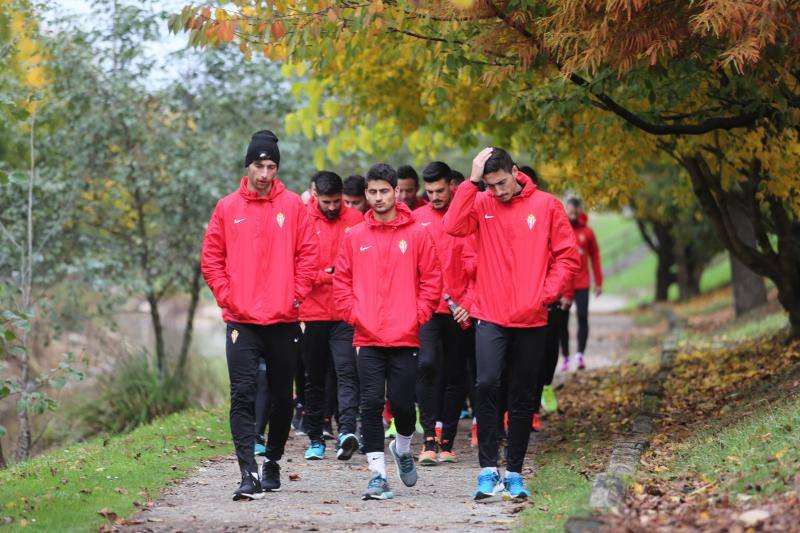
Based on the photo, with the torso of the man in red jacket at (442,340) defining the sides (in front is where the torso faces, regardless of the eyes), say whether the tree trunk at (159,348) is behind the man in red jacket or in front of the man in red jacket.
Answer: behind

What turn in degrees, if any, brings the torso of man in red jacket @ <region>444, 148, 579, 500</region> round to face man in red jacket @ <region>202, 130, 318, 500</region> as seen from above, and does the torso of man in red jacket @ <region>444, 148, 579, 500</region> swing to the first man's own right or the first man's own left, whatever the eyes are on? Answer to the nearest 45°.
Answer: approximately 90° to the first man's own right

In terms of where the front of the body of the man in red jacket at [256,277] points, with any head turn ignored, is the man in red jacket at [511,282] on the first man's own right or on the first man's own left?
on the first man's own left

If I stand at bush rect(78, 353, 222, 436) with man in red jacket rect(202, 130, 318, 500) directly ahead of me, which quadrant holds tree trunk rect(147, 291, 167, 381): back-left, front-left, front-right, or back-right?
back-left

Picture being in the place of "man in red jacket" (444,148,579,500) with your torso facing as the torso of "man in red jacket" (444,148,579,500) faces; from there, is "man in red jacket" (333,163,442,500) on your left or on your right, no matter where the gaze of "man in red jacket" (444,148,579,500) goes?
on your right

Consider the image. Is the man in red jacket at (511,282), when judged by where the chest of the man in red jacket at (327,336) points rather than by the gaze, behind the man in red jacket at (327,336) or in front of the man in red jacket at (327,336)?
in front

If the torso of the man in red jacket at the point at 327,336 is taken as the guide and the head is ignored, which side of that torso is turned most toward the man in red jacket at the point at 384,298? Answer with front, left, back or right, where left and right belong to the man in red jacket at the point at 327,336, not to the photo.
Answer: front

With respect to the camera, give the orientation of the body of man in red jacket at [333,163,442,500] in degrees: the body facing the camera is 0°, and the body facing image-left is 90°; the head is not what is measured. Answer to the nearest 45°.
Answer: approximately 0°

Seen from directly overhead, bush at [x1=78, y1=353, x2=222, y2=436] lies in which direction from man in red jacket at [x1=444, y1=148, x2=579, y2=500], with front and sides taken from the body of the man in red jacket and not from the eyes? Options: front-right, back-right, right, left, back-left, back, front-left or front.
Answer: back-right

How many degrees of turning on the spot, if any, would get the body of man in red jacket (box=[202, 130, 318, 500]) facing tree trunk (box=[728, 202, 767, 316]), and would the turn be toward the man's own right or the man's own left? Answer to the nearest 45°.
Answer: approximately 135° to the man's own left

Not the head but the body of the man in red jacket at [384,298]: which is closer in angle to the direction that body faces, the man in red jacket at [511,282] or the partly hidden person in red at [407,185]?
the man in red jacket
